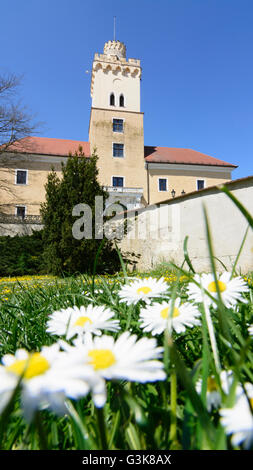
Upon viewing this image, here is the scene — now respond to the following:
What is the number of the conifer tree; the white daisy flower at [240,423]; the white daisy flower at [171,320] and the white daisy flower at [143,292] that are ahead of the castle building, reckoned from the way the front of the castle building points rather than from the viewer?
4

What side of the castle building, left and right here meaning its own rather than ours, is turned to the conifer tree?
front

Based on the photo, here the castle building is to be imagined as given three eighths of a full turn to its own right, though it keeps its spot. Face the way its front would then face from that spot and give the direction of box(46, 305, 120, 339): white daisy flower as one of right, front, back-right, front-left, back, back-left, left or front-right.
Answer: back-left

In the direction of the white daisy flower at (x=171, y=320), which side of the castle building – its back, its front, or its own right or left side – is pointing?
front

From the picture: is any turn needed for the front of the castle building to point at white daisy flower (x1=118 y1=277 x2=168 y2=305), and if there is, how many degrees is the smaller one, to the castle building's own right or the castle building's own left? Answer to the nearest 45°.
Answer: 0° — it already faces it

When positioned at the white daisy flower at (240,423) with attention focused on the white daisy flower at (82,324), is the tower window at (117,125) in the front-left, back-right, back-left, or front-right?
front-right

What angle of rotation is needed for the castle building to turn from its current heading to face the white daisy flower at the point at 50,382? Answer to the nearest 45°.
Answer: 0° — it already faces it

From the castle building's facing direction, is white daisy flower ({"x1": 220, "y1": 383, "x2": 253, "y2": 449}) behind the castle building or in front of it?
in front

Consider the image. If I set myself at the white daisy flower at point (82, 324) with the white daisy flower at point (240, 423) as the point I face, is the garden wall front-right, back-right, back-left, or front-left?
back-left

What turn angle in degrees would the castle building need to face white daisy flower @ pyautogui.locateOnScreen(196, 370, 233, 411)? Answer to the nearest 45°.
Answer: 0° — it already faces it

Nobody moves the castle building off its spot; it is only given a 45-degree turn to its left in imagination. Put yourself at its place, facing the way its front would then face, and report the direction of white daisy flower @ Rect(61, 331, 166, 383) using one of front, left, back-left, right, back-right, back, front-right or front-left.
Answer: front-right
